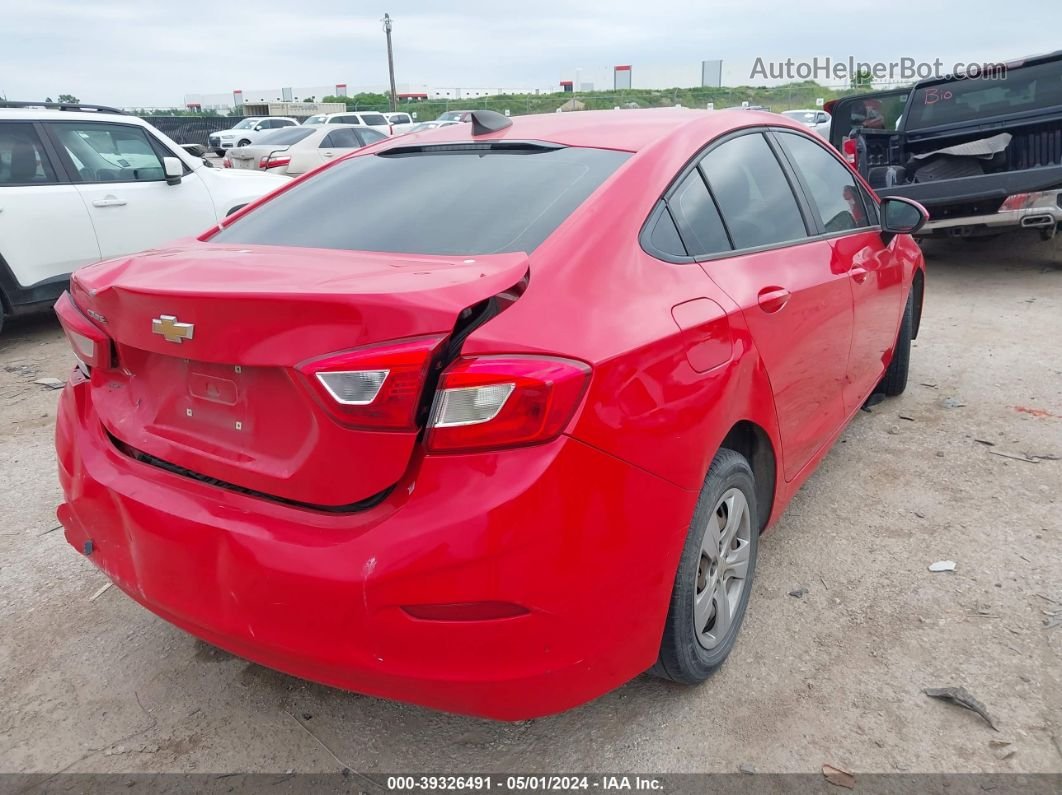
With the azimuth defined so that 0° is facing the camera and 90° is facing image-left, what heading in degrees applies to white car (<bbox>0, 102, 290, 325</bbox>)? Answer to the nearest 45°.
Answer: approximately 270°

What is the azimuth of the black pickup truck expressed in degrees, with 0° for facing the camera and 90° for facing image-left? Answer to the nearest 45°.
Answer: approximately 225°

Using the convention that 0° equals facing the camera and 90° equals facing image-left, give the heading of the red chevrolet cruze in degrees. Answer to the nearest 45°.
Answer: approximately 225°

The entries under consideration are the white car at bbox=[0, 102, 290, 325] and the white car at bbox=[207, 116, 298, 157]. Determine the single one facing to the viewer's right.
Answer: the white car at bbox=[0, 102, 290, 325]

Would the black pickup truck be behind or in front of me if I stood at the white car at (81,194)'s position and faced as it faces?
in front

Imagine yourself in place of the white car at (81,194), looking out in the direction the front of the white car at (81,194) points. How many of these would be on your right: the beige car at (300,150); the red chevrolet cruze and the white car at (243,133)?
1

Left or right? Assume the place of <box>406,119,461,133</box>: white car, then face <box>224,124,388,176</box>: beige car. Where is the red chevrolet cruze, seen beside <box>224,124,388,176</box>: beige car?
left

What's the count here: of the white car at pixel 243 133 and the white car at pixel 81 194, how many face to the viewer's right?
1

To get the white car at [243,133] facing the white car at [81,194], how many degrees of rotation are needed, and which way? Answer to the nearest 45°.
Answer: approximately 45° to its left

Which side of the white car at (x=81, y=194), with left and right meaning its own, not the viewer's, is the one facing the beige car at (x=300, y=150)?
left

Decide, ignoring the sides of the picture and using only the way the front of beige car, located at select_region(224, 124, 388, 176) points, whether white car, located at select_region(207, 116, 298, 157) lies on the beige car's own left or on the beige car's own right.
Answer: on the beige car's own left

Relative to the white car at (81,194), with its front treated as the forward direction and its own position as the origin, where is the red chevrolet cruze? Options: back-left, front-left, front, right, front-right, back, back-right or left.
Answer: right

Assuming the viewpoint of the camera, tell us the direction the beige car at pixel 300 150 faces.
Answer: facing away from the viewer and to the right of the viewer
